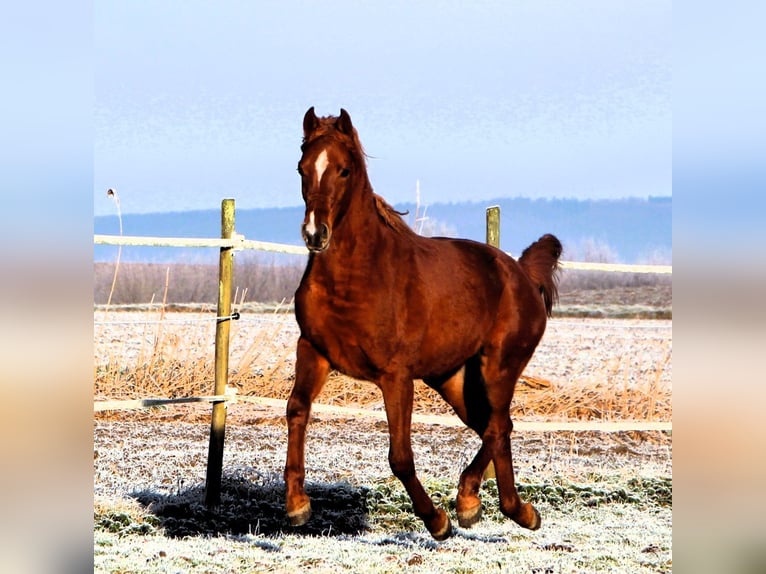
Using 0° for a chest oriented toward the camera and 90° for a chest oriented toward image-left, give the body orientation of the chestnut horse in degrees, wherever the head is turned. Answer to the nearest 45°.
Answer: approximately 45°

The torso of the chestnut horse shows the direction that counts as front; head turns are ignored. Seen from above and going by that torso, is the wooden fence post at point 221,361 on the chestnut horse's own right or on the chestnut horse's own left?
on the chestnut horse's own right
